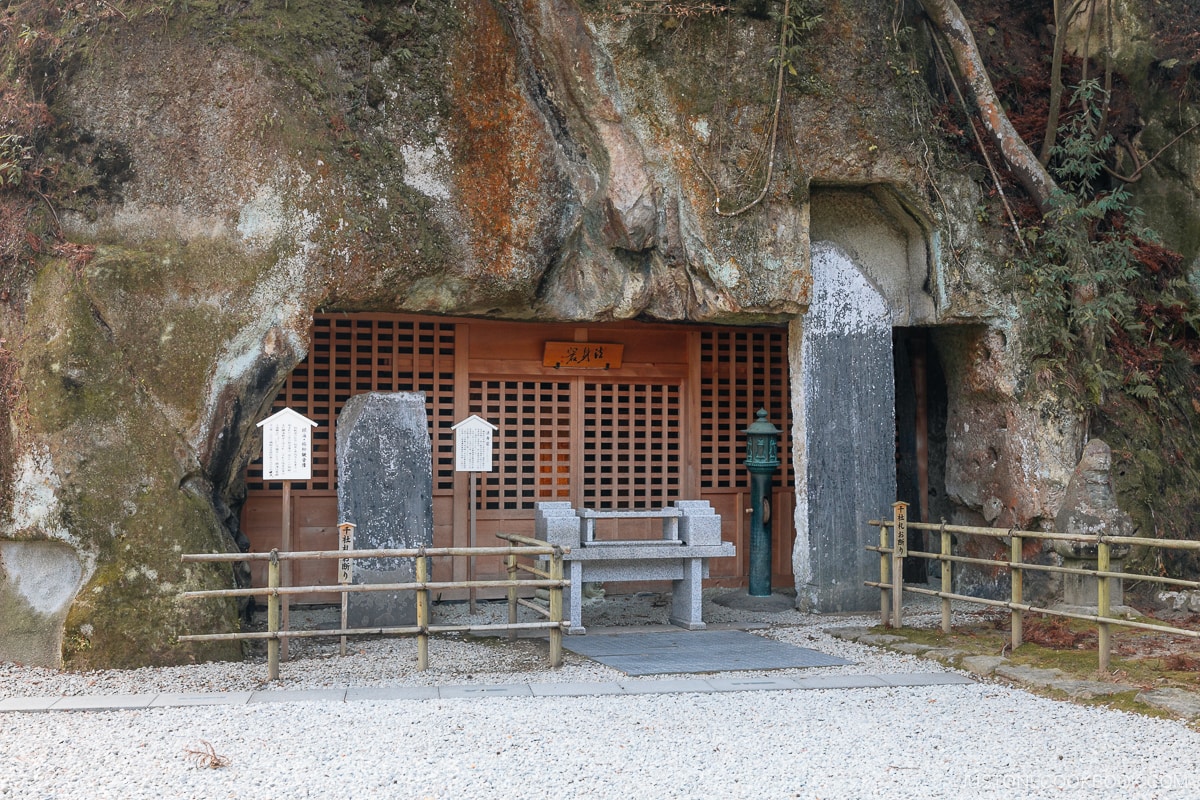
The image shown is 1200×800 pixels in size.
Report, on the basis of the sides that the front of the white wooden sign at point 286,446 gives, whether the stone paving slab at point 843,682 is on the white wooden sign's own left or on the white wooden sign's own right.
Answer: on the white wooden sign's own left

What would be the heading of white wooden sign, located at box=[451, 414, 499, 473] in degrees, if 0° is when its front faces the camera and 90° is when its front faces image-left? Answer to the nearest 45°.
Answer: approximately 0°

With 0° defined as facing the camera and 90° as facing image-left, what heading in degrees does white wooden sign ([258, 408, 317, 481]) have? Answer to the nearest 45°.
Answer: approximately 0°

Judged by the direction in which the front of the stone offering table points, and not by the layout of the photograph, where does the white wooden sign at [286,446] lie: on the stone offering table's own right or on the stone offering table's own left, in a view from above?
on the stone offering table's own right

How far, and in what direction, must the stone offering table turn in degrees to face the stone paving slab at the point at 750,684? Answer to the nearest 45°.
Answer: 0° — it already faces it

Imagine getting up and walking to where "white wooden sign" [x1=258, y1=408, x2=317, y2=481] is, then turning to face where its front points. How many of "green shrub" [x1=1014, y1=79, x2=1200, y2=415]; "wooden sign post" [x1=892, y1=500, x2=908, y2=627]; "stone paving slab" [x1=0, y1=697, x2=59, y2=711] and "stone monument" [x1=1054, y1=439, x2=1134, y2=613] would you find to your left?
3

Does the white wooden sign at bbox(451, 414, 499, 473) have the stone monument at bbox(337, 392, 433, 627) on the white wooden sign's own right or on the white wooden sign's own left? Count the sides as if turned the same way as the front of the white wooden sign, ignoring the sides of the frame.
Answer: on the white wooden sign's own right

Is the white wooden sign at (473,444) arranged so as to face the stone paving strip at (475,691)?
yes

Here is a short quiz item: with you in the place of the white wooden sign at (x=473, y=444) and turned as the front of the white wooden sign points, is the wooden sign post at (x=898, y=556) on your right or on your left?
on your left

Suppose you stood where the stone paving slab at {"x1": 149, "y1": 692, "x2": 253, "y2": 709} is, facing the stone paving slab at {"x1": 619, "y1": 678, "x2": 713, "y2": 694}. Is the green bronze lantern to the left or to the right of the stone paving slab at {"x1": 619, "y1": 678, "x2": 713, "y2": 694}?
left

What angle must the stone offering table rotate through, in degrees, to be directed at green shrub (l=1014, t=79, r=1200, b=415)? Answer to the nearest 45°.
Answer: approximately 90° to its left
